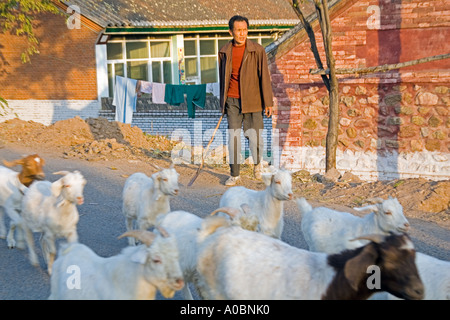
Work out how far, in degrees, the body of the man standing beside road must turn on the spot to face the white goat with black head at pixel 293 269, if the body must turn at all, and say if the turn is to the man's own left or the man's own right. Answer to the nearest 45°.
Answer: approximately 45° to the man's own left

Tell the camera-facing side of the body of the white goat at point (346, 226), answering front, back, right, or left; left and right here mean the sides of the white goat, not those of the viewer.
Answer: right

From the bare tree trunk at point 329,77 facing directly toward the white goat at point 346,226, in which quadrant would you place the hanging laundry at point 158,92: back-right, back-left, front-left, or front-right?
back-right

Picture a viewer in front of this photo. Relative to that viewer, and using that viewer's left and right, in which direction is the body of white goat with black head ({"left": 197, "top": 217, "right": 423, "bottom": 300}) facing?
facing to the right of the viewer

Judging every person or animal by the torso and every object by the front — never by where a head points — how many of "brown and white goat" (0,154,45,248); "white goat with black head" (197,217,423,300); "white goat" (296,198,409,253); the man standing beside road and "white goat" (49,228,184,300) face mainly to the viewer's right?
4

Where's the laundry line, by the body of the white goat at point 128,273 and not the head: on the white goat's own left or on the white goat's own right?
on the white goat's own left

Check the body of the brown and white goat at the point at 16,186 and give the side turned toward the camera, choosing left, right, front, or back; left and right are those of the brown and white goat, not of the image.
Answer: right

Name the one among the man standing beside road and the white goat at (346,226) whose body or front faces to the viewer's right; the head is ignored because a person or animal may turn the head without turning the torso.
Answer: the white goat

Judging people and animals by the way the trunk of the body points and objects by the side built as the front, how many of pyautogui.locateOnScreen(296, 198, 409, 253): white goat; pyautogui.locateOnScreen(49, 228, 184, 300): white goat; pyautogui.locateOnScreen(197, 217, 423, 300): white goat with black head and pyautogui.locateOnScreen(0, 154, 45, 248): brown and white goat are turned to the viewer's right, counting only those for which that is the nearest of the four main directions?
4

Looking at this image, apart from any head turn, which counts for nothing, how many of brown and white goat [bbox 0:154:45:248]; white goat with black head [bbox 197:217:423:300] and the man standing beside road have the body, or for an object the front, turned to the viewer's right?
2

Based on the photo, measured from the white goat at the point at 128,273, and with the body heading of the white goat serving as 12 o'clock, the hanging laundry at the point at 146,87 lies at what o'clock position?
The hanging laundry is roughly at 9 o'clock from the white goat.

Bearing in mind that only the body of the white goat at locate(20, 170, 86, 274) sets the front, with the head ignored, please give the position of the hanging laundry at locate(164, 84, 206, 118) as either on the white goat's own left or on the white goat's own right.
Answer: on the white goat's own left

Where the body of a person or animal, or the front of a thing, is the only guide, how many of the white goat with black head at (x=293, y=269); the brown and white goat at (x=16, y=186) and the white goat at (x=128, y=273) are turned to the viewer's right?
3

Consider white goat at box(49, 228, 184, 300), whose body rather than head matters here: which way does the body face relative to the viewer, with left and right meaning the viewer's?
facing to the right of the viewer
